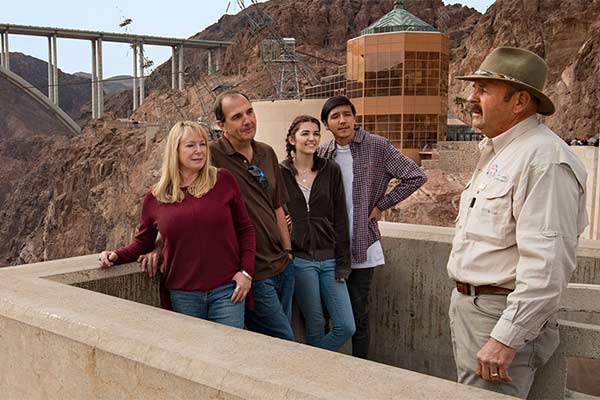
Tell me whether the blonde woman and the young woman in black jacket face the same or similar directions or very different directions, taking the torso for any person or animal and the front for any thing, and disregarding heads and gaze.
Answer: same or similar directions

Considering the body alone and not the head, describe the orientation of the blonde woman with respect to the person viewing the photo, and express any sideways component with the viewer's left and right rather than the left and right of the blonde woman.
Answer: facing the viewer

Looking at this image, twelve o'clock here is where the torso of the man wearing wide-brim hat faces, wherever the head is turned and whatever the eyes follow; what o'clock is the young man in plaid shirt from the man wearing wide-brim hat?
The young man in plaid shirt is roughly at 2 o'clock from the man wearing wide-brim hat.

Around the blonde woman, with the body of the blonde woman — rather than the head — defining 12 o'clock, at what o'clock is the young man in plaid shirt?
The young man in plaid shirt is roughly at 8 o'clock from the blonde woman.

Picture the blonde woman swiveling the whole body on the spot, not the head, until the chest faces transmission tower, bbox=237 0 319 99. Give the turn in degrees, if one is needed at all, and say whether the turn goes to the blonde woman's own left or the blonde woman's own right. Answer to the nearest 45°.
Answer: approximately 180°

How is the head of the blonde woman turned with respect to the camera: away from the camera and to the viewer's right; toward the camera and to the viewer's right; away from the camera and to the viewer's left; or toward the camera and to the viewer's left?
toward the camera and to the viewer's right

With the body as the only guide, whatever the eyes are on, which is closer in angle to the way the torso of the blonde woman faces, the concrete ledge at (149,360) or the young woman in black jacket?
the concrete ledge

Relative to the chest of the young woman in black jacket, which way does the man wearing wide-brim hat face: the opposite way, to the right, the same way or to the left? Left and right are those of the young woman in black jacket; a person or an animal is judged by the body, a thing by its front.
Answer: to the right

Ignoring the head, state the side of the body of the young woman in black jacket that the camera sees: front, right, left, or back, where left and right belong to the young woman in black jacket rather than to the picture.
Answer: front

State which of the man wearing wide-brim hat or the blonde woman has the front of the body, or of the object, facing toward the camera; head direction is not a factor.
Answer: the blonde woman

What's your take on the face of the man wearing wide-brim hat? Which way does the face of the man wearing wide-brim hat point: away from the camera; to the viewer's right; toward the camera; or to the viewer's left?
to the viewer's left

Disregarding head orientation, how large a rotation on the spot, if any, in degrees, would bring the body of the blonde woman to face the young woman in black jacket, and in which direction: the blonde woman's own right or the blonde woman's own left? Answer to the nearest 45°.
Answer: approximately 135° to the blonde woman's own left

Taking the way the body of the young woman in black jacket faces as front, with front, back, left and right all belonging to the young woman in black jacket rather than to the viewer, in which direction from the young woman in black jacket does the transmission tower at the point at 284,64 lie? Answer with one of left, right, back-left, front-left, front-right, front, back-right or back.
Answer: back

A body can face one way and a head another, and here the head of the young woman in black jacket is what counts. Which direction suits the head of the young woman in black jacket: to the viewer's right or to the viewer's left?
to the viewer's right

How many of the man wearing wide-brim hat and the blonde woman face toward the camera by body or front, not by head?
1

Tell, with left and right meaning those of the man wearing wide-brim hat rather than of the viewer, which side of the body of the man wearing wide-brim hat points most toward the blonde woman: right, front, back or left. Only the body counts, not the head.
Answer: front

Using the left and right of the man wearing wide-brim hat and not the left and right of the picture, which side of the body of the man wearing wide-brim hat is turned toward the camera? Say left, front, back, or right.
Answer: left
